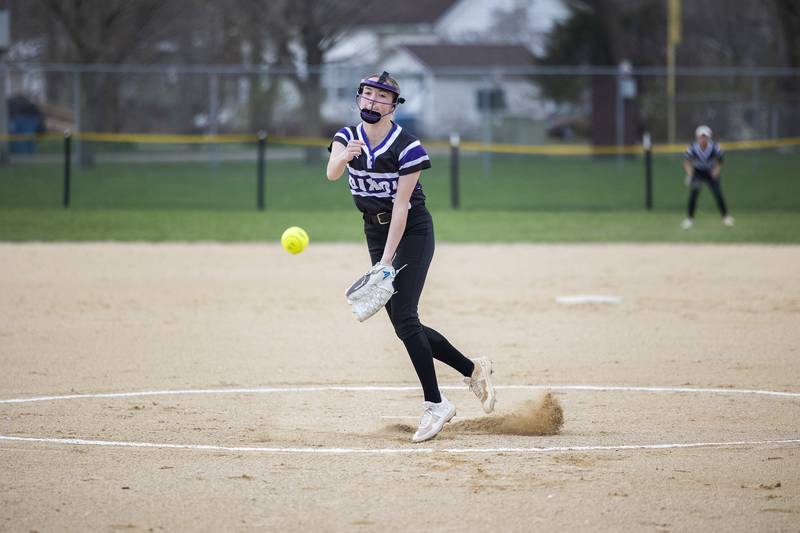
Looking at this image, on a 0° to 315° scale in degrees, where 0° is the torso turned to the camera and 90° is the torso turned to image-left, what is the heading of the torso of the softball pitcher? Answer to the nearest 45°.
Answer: approximately 45°

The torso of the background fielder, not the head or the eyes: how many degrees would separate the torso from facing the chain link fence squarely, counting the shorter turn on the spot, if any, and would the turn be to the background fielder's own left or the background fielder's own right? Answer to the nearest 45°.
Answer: approximately 135° to the background fielder's own right

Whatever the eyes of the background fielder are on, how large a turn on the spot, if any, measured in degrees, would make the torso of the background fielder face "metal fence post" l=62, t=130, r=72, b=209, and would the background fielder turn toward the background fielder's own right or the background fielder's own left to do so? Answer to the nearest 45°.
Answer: approximately 90° to the background fielder's own right

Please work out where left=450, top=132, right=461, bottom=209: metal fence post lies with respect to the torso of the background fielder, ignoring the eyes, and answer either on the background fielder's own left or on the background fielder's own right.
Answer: on the background fielder's own right

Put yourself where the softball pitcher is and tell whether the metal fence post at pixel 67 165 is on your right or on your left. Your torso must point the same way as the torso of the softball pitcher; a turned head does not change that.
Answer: on your right

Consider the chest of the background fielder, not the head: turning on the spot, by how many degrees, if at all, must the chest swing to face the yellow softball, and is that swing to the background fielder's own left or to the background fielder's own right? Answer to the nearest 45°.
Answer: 0° — they already face it

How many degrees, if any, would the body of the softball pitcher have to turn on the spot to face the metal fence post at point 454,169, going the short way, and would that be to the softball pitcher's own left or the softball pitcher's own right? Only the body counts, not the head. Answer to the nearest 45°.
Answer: approximately 135° to the softball pitcher's own right

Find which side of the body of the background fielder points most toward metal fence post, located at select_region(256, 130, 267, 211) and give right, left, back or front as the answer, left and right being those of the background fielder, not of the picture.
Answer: right
